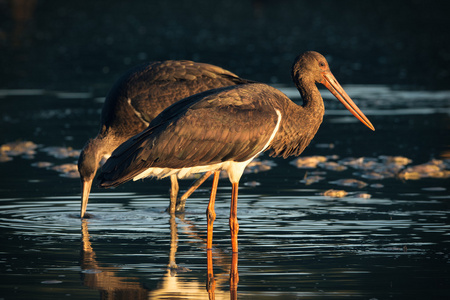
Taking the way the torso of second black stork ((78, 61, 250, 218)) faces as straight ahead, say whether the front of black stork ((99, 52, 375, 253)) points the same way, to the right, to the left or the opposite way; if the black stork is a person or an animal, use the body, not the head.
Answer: the opposite way

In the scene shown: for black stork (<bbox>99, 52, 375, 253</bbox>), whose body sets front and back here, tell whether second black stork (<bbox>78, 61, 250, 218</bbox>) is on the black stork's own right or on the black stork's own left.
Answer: on the black stork's own left

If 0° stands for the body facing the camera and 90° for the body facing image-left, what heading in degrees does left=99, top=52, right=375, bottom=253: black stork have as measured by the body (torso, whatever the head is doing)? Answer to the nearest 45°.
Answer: approximately 270°

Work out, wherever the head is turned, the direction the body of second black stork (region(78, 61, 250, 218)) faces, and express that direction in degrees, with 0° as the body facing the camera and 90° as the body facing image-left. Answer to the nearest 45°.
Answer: approximately 90°

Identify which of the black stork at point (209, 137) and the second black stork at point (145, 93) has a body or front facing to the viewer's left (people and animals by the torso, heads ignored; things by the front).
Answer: the second black stork

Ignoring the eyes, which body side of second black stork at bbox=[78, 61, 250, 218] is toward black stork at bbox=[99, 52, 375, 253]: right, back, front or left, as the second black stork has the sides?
left

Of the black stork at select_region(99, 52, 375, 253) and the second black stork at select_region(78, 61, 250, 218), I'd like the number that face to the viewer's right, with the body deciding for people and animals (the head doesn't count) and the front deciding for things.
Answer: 1
